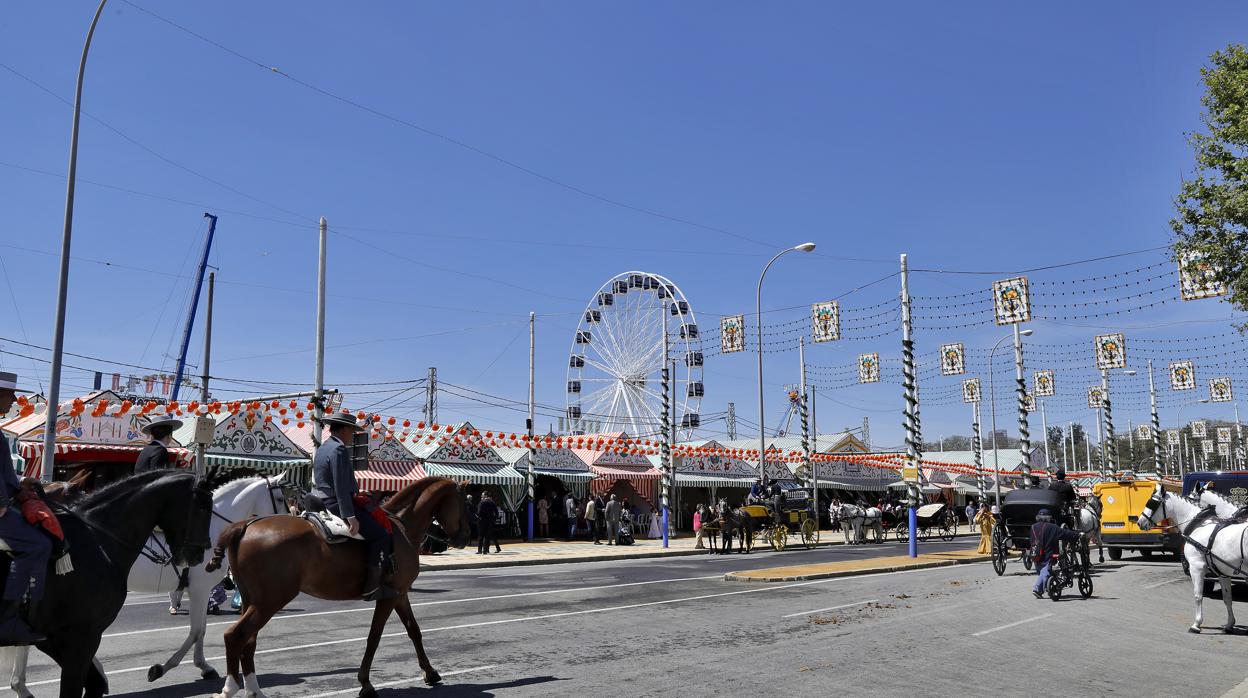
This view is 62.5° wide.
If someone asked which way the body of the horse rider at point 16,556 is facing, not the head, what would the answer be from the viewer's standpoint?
to the viewer's right

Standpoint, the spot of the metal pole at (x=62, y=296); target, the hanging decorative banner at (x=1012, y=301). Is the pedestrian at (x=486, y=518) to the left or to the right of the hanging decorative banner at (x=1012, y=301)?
left

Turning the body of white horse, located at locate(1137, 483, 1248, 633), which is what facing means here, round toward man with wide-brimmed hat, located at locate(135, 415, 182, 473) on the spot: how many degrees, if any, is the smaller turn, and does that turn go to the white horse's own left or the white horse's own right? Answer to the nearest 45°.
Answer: approximately 45° to the white horse's own left

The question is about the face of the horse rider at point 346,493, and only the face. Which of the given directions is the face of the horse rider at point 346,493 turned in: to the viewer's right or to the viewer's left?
to the viewer's right

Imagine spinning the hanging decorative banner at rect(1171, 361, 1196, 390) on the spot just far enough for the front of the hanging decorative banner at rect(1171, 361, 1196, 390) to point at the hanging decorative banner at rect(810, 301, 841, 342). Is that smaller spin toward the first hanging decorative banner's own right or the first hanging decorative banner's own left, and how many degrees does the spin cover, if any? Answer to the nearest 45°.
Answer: approximately 45° to the first hanging decorative banner's own right

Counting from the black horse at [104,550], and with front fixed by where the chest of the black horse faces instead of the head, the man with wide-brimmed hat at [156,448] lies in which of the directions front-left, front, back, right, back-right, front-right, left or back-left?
left

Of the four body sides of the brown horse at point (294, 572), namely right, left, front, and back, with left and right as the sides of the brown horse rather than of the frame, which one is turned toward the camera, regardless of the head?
right

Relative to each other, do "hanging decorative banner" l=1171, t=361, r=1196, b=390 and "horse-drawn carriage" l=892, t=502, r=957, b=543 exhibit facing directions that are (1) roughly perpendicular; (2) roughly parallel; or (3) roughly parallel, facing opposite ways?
roughly perpendicular

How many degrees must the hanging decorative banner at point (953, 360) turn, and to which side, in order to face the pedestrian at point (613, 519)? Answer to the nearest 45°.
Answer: approximately 45° to its right

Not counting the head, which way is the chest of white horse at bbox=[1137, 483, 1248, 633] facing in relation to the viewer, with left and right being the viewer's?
facing to the left of the viewer

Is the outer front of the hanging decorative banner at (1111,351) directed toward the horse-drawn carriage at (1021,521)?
yes

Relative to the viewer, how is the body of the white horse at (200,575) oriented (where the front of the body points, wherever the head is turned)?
to the viewer's right

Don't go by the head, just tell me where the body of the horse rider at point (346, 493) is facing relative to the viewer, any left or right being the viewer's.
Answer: facing to the right of the viewer

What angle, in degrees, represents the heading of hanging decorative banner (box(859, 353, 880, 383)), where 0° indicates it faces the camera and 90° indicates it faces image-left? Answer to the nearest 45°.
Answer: approximately 0°
